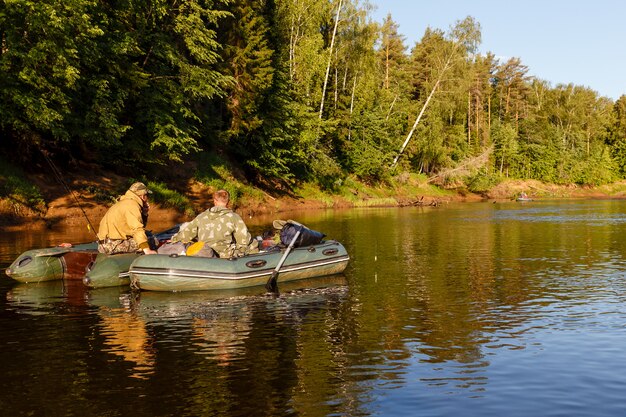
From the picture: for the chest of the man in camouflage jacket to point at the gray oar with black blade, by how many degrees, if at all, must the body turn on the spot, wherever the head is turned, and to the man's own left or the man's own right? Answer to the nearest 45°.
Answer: approximately 90° to the man's own right

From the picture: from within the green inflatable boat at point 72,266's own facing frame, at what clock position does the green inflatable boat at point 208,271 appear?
the green inflatable boat at point 208,271 is roughly at 7 o'clock from the green inflatable boat at point 72,266.

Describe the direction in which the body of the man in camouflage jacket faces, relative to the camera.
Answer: away from the camera

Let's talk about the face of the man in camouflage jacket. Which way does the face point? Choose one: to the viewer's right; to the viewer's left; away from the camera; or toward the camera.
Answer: away from the camera

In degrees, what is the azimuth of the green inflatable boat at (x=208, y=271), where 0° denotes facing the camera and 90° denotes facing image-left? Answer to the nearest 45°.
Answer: approximately 270°

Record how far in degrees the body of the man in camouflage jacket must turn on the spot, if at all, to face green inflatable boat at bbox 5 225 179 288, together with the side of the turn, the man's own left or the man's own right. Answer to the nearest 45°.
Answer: approximately 90° to the man's own left
